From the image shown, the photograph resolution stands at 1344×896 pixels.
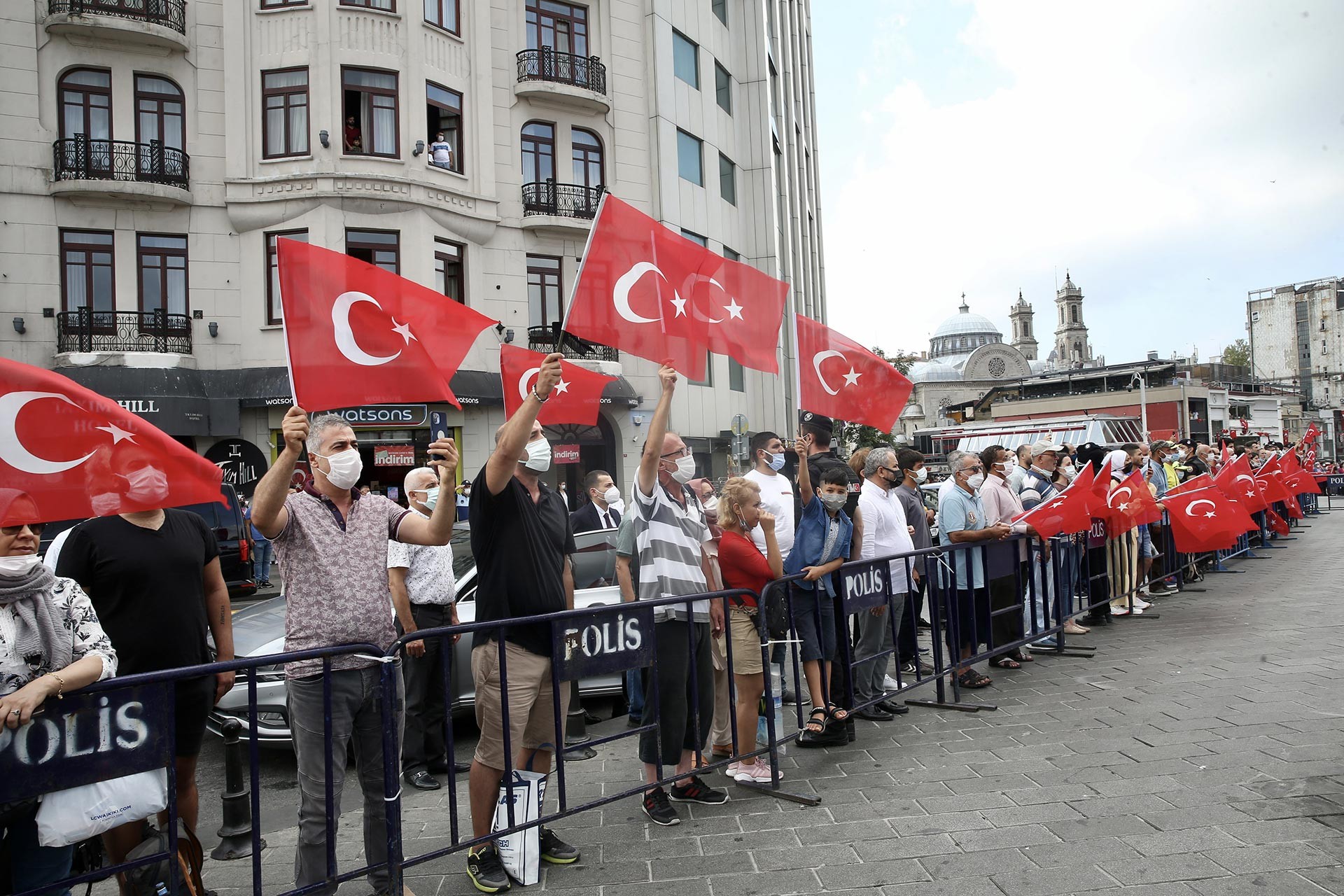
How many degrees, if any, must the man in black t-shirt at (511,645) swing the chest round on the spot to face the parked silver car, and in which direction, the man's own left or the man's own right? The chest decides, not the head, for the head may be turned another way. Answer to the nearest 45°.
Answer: approximately 135° to the man's own left

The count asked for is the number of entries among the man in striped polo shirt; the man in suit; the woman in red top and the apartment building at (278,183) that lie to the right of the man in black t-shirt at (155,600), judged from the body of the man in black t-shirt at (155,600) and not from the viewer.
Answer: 0

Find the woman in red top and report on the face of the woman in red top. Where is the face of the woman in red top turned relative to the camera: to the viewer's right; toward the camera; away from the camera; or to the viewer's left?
to the viewer's right

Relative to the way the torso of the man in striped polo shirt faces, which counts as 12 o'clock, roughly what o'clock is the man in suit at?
The man in suit is roughly at 7 o'clock from the man in striped polo shirt.

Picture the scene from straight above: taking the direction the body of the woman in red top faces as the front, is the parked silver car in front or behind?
behind

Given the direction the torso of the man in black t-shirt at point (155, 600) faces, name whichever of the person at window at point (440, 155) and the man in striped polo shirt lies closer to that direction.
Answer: the man in striped polo shirt

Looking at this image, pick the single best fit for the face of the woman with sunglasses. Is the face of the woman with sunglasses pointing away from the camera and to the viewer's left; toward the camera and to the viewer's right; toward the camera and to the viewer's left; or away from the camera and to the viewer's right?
toward the camera and to the viewer's right

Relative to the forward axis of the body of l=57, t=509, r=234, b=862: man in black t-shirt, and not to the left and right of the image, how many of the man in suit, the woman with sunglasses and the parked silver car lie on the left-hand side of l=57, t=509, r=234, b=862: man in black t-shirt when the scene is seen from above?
2

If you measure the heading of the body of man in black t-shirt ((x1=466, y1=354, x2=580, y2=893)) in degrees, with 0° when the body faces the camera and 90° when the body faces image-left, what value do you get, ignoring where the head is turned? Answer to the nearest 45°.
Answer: approximately 315°

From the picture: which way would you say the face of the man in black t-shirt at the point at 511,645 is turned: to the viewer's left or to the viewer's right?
to the viewer's right

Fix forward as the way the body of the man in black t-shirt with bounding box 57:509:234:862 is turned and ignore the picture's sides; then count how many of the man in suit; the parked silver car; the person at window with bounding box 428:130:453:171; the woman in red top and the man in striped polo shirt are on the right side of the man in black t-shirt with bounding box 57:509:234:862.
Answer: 0

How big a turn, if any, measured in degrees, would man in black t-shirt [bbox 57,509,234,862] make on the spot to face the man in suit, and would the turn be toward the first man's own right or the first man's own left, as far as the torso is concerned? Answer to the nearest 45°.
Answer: approximately 90° to the first man's own left

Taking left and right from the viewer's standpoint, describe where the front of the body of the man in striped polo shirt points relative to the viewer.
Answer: facing the viewer and to the right of the viewer

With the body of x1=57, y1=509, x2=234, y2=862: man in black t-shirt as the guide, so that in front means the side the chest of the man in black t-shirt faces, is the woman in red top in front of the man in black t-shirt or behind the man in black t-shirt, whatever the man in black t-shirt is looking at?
in front

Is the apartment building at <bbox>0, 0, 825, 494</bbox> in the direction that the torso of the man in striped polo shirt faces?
no

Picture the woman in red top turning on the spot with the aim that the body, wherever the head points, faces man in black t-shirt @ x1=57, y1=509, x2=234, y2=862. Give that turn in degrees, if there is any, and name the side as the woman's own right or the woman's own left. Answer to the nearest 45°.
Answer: approximately 135° to the woman's own right

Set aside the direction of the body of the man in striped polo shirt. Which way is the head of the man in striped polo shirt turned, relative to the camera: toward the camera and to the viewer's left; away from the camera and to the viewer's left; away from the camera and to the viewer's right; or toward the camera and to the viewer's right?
toward the camera and to the viewer's right

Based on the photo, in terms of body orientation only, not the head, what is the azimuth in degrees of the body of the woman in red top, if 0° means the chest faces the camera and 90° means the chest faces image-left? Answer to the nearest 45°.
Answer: approximately 270°

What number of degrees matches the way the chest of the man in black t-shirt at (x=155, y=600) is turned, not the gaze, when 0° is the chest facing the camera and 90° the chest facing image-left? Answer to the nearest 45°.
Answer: approximately 315°
